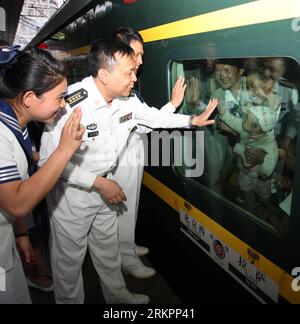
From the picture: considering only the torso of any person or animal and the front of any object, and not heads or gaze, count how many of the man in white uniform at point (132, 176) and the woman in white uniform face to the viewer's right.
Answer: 2

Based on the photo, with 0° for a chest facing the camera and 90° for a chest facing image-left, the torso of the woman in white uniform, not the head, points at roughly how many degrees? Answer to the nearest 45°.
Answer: approximately 270°

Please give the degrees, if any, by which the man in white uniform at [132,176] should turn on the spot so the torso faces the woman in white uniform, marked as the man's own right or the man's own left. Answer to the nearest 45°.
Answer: approximately 90° to the man's own right

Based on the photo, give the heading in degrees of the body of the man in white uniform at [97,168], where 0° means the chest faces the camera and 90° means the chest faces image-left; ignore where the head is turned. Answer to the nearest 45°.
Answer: approximately 315°

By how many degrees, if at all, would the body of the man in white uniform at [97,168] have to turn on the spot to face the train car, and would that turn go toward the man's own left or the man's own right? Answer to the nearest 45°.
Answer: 0° — they already face it

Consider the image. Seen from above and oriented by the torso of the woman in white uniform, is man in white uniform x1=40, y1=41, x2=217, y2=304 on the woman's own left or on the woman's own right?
on the woman's own left

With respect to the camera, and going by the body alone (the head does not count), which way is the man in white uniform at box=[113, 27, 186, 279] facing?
to the viewer's right
